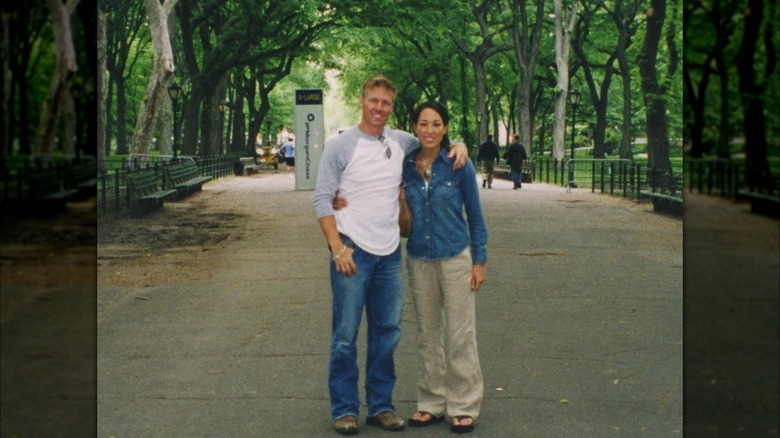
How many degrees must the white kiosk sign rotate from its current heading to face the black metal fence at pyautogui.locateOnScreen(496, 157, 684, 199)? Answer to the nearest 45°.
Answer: approximately 90° to its left

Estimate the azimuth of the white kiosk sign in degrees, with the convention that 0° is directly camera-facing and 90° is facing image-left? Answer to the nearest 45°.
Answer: approximately 0°

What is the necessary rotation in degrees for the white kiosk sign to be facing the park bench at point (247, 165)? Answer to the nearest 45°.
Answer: approximately 180°

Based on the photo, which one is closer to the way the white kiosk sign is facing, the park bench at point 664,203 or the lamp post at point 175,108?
the park bench
